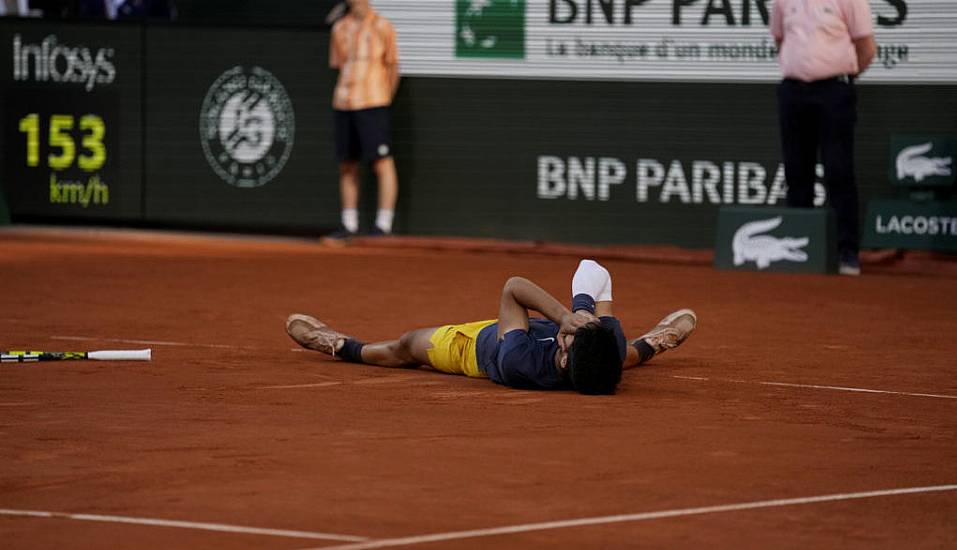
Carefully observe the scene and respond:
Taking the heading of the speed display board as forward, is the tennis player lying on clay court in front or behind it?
in front

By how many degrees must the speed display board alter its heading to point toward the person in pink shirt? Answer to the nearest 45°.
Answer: approximately 45° to its left

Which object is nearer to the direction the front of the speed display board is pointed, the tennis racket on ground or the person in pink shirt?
the tennis racket on ground

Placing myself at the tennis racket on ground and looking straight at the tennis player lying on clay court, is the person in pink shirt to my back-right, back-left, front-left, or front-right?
front-left

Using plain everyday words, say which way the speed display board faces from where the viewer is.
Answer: facing the viewer

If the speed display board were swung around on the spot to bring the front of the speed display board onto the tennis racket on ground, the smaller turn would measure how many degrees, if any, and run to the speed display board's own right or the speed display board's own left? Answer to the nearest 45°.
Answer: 0° — it already faces it

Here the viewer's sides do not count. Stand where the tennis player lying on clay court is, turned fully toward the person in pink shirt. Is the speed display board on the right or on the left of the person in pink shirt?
left

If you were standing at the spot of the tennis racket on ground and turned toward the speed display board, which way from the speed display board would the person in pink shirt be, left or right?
right

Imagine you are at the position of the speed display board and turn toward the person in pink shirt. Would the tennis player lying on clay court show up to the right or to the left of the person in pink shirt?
right

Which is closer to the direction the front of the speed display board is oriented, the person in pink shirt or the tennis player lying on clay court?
the tennis player lying on clay court
